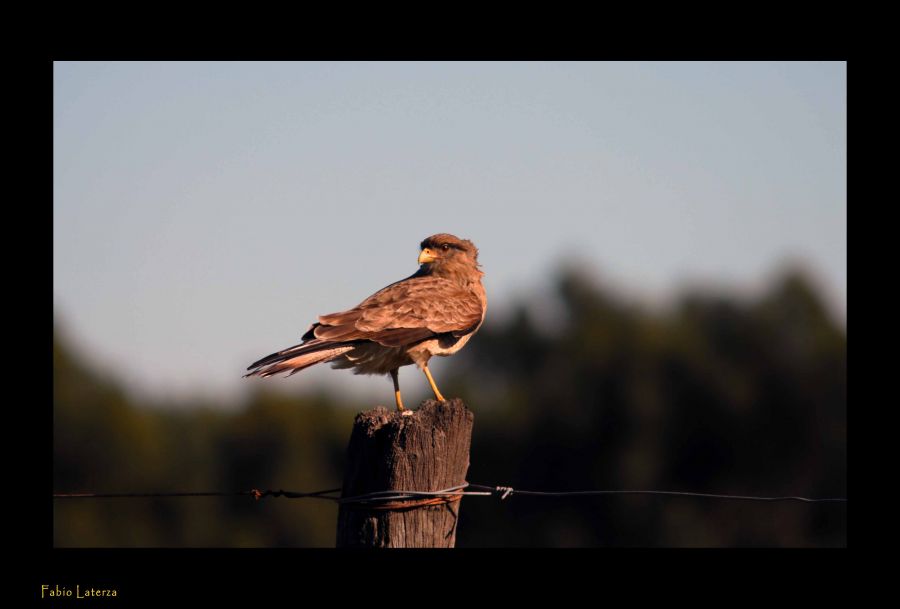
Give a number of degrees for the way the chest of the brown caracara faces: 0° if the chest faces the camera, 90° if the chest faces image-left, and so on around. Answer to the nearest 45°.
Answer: approximately 270°
